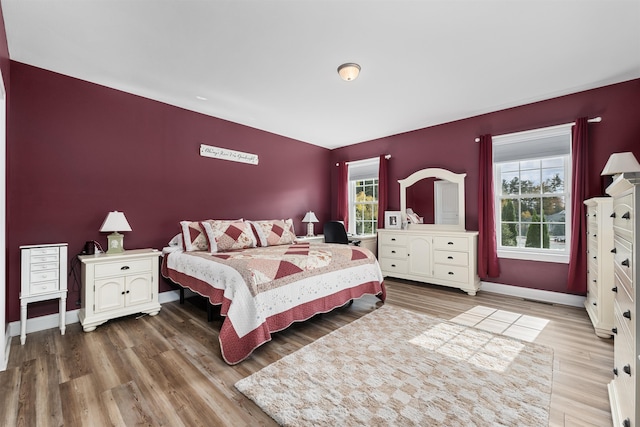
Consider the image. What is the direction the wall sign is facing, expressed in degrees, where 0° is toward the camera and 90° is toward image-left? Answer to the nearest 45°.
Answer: approximately 315°

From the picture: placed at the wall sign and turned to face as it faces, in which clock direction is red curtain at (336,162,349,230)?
The red curtain is roughly at 10 o'clock from the wall sign.

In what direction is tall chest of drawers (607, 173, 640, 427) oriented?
to the viewer's left

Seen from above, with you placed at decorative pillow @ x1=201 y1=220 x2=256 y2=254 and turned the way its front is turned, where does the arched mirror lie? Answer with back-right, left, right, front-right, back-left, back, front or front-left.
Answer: front-left

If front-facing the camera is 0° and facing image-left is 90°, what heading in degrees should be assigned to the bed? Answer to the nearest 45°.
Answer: approximately 315°

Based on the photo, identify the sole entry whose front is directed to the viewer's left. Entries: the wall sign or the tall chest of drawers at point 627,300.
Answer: the tall chest of drawers

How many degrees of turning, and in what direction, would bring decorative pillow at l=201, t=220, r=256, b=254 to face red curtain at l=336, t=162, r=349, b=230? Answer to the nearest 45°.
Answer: approximately 90° to its left

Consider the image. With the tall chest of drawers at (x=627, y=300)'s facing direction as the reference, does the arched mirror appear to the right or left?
on its right

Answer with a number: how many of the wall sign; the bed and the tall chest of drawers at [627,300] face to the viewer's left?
1

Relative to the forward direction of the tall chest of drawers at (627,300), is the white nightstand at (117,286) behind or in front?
in front

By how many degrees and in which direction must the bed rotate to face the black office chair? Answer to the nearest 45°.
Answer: approximately 90° to its left

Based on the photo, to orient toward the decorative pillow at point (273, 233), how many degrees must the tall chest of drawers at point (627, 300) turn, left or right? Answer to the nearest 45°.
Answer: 0° — it already faces it

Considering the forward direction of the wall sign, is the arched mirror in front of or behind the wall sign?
in front

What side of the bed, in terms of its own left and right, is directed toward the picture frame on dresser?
left

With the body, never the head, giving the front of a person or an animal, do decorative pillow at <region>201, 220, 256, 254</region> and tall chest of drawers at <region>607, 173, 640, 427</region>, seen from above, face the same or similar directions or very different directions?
very different directions
